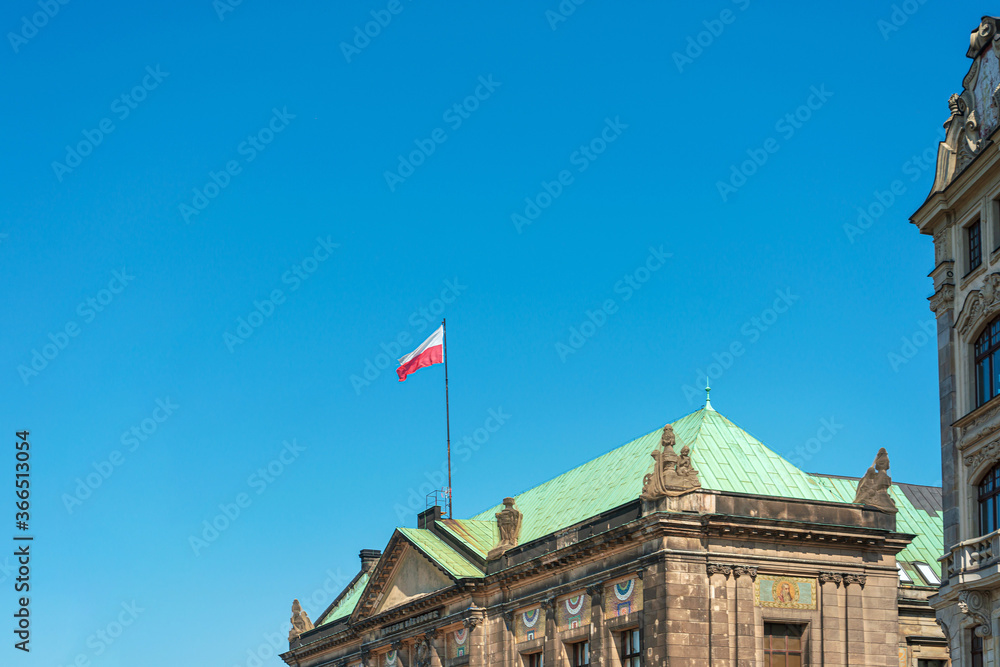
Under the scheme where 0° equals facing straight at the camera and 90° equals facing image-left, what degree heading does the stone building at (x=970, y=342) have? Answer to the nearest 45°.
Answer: approximately 45°
